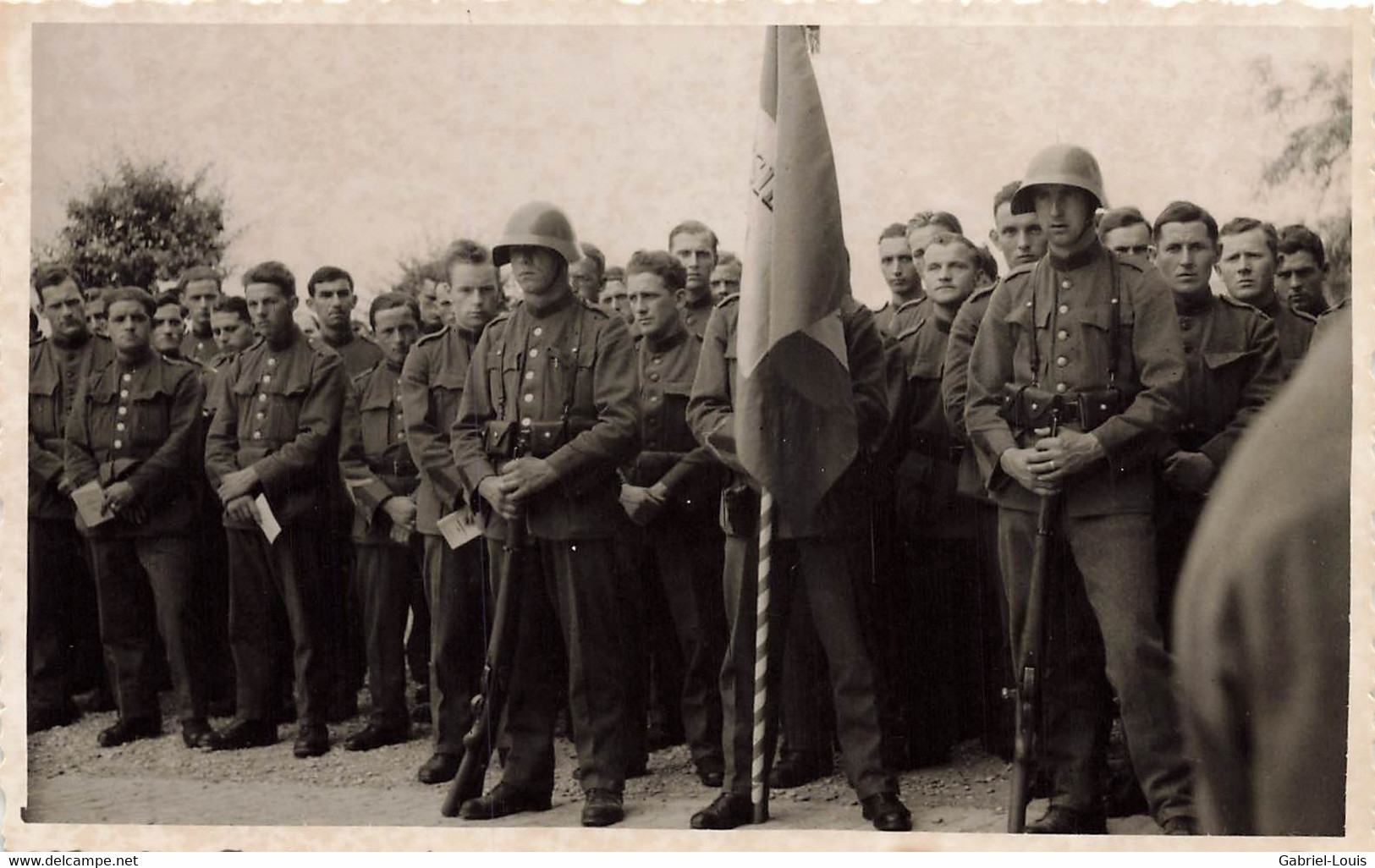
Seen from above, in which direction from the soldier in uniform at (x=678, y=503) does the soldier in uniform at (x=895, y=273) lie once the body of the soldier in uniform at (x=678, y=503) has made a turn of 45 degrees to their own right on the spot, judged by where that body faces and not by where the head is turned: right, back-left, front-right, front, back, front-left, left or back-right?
back

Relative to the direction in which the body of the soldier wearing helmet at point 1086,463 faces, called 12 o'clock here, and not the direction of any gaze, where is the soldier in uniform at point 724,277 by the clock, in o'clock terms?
The soldier in uniform is roughly at 4 o'clock from the soldier wearing helmet.

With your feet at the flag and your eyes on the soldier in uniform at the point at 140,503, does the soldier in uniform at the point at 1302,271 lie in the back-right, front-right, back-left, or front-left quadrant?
back-right

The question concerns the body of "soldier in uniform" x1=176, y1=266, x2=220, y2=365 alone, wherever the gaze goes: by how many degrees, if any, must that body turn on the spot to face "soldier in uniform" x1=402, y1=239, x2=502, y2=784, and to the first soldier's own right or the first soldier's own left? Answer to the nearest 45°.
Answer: approximately 45° to the first soldier's own left

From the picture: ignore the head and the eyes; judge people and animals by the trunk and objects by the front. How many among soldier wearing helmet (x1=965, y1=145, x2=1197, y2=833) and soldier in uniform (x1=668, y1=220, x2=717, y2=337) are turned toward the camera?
2

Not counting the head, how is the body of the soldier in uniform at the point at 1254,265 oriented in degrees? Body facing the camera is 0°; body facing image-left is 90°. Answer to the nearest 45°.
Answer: approximately 45°

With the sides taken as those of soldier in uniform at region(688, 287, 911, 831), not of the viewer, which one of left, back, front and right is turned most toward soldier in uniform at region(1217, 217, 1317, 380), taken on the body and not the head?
left

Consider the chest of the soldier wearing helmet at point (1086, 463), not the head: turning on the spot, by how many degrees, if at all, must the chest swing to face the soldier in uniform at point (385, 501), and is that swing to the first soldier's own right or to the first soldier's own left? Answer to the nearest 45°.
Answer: approximately 90° to the first soldier's own right

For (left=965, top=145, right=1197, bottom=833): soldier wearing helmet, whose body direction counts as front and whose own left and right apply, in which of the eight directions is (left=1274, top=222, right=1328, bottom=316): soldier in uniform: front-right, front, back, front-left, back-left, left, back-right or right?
back-left
